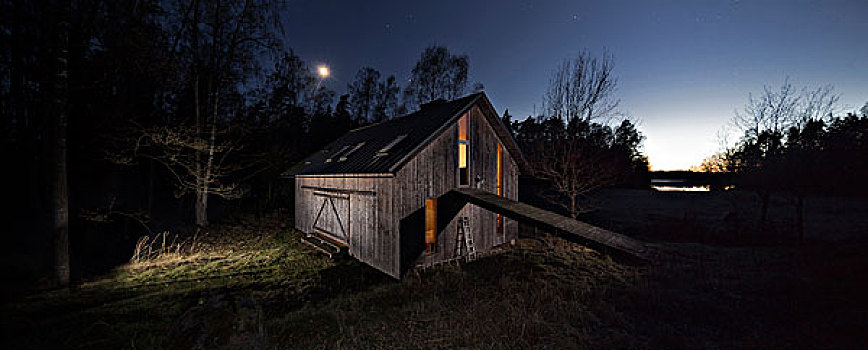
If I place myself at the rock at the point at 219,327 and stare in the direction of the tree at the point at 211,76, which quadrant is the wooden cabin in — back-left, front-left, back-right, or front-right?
front-right
